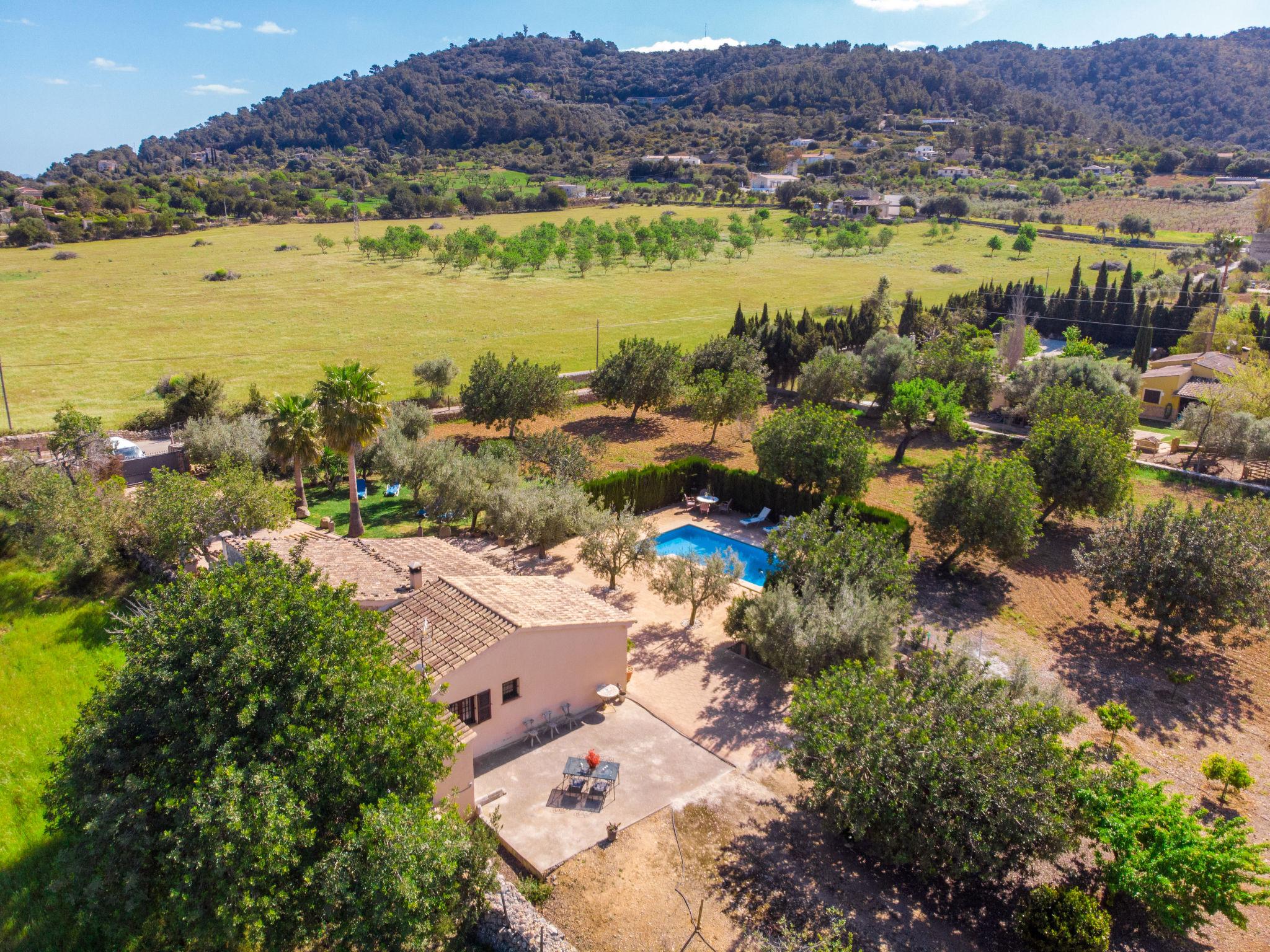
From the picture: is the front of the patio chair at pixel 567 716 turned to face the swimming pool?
no

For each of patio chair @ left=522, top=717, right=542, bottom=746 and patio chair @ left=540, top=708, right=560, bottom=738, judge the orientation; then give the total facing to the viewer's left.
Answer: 0

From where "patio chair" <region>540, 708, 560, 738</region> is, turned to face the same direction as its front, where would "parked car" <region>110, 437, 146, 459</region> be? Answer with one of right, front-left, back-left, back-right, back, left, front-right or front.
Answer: back

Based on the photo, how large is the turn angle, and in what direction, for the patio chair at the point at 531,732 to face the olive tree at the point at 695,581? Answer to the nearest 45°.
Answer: approximately 90° to its left

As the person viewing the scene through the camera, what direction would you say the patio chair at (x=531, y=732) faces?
facing the viewer and to the right of the viewer

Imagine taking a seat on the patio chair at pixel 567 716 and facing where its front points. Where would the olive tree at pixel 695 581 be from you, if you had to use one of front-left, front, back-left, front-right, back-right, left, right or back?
left

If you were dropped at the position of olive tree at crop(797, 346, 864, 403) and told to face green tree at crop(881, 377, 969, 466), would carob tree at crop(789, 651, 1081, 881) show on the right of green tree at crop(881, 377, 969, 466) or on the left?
right

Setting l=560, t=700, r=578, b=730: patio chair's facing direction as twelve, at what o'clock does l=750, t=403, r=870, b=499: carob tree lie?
The carob tree is roughly at 9 o'clock from the patio chair.

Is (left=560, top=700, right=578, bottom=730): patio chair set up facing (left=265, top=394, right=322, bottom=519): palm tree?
no

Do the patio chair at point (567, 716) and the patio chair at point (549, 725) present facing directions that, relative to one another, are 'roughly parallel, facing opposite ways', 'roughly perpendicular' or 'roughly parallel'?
roughly parallel

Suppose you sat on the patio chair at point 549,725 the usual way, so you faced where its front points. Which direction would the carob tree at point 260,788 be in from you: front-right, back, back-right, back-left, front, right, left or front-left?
right

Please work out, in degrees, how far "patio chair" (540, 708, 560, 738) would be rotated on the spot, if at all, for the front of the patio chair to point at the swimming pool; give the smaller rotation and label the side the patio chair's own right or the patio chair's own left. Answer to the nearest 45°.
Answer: approximately 90° to the patio chair's own left

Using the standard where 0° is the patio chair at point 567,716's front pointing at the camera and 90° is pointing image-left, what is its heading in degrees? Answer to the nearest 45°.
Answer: approximately 315°

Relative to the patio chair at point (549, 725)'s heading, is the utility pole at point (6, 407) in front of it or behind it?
behind

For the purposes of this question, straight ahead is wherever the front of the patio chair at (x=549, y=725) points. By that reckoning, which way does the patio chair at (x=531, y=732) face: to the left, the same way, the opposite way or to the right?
the same way

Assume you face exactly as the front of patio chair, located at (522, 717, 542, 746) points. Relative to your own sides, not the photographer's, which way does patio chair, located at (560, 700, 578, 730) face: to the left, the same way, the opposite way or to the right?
the same way

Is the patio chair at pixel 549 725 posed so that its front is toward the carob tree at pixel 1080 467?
no

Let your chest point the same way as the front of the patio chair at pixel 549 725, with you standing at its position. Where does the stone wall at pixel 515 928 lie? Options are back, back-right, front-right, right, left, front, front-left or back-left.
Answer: front-right
